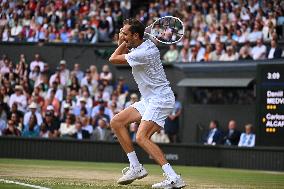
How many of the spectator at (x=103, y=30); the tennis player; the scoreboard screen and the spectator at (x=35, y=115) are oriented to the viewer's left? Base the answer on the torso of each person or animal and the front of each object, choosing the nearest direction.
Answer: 1

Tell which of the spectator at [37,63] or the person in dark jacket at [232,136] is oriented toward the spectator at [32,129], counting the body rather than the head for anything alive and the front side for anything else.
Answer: the spectator at [37,63]

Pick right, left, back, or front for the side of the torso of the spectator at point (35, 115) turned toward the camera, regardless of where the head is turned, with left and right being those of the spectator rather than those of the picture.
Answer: front

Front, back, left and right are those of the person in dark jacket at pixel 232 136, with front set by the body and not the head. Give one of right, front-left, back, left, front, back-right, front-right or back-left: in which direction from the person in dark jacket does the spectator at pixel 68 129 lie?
right

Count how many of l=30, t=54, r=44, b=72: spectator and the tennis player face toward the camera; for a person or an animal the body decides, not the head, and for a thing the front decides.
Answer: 1

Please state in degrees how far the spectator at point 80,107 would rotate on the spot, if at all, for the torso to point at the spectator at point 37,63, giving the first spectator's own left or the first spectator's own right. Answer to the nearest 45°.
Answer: approximately 135° to the first spectator's own right

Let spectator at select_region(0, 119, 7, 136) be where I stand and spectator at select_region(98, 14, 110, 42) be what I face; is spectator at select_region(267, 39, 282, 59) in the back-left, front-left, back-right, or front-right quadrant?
front-right

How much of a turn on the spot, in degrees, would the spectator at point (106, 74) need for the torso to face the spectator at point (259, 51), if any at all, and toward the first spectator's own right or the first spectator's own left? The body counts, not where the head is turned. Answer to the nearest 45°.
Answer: approximately 45° to the first spectator's own left

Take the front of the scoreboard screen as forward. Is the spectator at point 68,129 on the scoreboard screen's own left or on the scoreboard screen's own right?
on the scoreboard screen's own right

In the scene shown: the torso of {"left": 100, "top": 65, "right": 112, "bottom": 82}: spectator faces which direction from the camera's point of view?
toward the camera

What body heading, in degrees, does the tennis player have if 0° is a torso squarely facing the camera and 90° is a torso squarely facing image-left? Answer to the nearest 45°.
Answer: approximately 90°

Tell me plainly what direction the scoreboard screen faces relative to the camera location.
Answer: facing the viewer

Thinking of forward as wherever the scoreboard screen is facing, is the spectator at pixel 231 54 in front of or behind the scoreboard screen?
behind

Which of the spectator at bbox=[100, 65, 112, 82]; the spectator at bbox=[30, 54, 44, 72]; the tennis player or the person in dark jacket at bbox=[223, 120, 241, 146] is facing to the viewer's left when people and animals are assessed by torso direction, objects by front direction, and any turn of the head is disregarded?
the tennis player

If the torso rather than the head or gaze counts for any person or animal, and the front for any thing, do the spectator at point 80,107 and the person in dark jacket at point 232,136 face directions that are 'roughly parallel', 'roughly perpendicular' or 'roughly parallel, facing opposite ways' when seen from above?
roughly parallel

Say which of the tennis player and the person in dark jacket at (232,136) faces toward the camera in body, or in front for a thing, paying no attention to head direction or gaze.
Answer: the person in dark jacket
